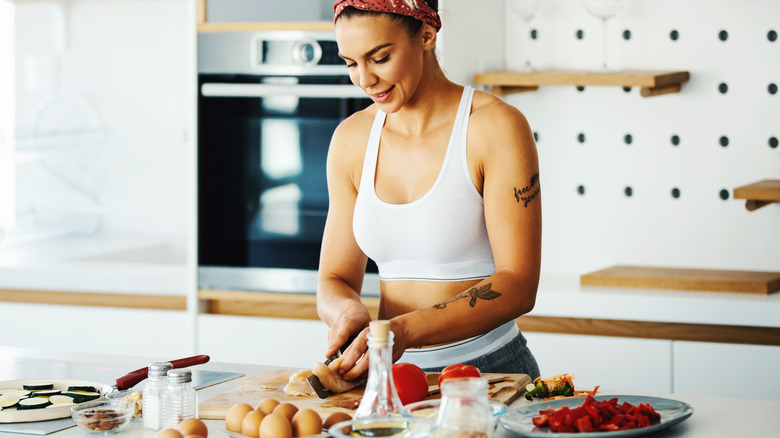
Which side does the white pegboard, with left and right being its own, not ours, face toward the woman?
front

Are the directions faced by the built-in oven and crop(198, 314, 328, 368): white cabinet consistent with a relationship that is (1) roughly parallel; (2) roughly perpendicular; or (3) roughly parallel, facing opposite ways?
roughly parallel

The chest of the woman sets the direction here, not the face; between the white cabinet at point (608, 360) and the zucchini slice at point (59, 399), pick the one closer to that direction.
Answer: the zucchini slice

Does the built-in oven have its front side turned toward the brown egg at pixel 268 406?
yes

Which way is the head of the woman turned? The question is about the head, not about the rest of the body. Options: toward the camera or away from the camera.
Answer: toward the camera

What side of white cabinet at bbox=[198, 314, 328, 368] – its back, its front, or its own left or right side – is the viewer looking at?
front

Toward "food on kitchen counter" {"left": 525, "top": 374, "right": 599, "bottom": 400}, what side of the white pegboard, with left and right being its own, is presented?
front

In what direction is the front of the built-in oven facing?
toward the camera

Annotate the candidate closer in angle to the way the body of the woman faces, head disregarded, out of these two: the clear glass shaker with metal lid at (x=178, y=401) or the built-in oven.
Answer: the clear glass shaker with metal lid

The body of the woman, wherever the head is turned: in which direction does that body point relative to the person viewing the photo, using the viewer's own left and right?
facing the viewer and to the left of the viewer

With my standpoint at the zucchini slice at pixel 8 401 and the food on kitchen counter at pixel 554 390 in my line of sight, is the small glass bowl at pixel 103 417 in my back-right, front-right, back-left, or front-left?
front-right

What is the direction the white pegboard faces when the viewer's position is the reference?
facing the viewer

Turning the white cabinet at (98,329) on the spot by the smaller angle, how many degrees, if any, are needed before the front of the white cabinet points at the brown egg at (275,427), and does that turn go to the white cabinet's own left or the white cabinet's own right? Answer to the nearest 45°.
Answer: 0° — it already faces it
